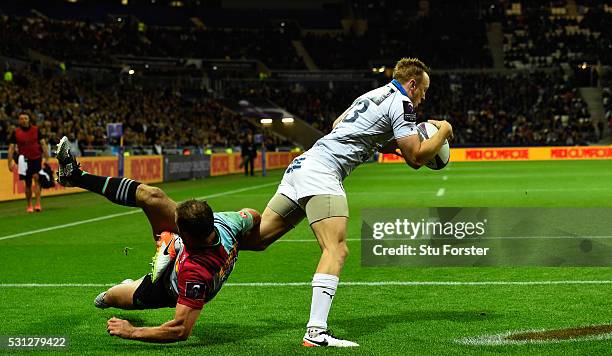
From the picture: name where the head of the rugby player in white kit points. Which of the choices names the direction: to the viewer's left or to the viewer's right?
to the viewer's right

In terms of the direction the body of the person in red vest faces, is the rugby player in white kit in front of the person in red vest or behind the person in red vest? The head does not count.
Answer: in front

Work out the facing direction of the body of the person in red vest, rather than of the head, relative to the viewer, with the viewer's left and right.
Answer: facing the viewer

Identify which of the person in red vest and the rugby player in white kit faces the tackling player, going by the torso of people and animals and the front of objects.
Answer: the person in red vest

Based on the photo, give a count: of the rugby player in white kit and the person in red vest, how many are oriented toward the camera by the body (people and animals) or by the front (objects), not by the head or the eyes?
1

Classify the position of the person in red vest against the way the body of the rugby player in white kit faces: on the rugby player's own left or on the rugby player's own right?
on the rugby player's own left

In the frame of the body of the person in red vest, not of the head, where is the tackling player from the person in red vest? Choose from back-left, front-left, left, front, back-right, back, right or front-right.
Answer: front

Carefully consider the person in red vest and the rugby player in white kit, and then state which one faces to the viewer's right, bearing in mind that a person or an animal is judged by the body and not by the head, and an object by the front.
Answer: the rugby player in white kit

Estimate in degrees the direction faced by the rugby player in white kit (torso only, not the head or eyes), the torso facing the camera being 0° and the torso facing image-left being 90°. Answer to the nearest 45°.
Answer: approximately 270°

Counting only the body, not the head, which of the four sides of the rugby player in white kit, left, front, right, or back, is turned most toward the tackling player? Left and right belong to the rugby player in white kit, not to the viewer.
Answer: back
